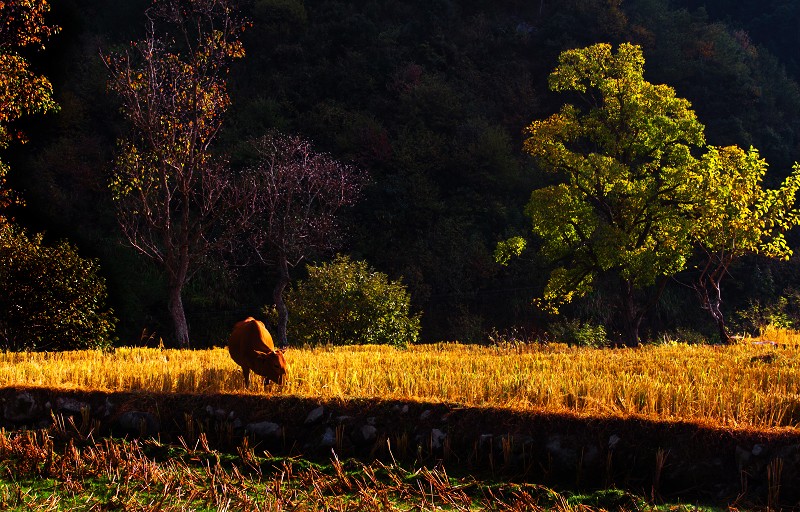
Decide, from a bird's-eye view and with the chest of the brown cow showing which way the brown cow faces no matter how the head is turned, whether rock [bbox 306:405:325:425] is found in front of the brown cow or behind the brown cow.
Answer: in front

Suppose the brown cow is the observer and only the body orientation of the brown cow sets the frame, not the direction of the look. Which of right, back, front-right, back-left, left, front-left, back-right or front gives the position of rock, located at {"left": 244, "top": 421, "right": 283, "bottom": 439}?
front-right

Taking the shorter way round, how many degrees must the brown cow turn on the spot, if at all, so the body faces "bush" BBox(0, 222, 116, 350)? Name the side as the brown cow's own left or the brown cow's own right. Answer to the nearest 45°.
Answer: approximately 180°

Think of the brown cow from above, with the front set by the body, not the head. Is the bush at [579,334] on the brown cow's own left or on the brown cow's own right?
on the brown cow's own left

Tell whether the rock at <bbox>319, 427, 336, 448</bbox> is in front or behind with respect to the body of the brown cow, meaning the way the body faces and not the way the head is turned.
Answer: in front

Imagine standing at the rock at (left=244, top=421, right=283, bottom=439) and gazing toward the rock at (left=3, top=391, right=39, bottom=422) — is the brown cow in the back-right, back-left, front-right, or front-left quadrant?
front-right

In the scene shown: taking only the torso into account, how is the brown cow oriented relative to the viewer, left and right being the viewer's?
facing the viewer and to the right of the viewer

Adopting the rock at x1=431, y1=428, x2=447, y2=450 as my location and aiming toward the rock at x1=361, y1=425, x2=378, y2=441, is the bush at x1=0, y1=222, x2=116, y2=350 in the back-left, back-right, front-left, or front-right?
front-right

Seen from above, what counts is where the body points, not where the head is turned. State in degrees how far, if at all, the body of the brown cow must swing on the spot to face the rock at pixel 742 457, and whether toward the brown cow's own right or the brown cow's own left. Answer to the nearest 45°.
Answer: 0° — it already faces it
